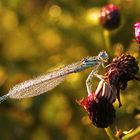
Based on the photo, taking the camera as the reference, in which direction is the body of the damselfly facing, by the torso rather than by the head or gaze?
to the viewer's right
